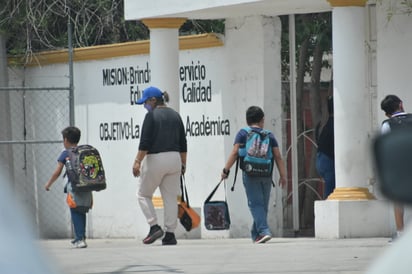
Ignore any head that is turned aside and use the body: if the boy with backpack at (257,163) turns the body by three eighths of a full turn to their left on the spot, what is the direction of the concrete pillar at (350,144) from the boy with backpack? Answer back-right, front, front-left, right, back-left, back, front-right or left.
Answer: back-left

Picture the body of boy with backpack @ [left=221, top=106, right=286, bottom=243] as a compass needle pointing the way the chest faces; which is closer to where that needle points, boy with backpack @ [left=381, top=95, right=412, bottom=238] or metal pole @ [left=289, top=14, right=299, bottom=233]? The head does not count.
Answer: the metal pole

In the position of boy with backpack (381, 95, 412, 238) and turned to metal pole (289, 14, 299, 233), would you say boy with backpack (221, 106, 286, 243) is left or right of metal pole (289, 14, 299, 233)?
left

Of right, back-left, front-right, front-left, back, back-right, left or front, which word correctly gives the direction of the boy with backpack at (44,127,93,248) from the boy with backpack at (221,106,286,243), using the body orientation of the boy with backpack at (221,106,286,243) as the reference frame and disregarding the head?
left

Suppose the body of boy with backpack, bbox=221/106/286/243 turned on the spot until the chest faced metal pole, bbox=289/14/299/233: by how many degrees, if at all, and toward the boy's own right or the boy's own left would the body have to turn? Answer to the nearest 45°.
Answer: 0° — they already face it

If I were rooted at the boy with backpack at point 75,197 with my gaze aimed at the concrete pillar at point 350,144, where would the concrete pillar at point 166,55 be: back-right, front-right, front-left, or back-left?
front-left

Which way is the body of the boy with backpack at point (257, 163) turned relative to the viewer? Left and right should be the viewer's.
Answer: facing away from the viewer

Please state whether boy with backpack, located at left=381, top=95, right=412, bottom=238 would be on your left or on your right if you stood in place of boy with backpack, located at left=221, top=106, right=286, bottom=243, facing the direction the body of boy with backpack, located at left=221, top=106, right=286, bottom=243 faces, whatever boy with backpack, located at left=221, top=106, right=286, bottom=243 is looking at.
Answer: on your right

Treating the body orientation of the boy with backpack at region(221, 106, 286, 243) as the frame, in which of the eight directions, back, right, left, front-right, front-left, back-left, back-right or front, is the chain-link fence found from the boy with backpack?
front-left
